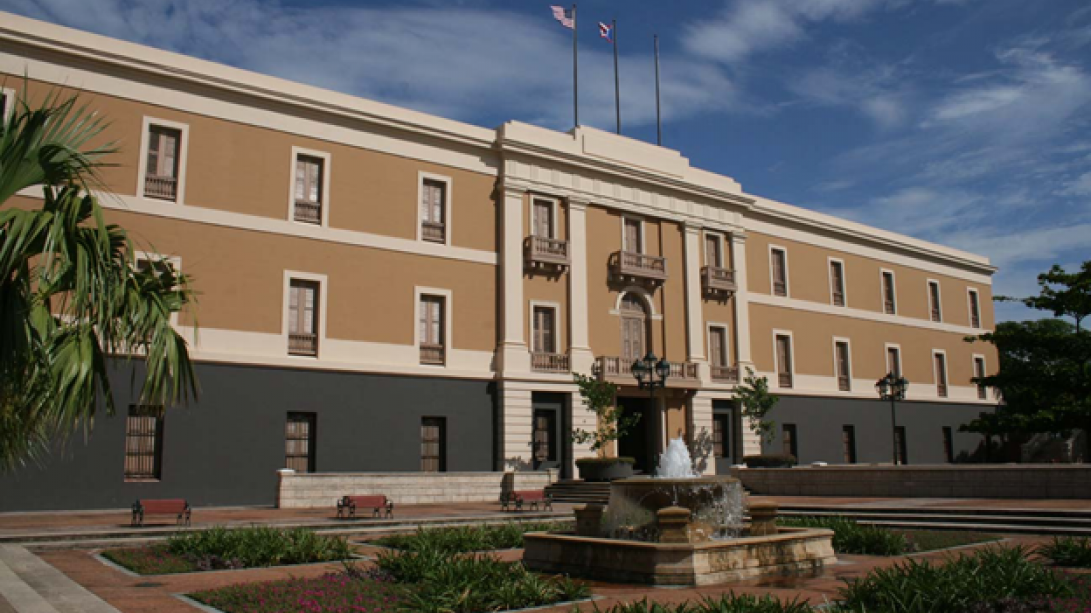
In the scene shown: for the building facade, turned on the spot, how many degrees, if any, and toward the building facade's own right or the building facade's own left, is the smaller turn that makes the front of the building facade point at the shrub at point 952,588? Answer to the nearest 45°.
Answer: approximately 45° to the building facade's own right

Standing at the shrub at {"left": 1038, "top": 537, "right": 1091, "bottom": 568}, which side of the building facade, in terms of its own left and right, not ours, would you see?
front

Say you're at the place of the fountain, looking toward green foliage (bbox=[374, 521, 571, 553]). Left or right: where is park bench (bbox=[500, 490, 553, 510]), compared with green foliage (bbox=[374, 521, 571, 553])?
right

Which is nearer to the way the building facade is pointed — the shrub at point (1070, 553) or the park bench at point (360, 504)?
the shrub

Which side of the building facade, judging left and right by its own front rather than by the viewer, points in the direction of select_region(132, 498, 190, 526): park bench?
right

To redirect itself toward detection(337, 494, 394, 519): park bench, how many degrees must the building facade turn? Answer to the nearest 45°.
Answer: approximately 45° to its right

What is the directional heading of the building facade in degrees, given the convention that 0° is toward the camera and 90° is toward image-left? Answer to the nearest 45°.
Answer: approximately 315°

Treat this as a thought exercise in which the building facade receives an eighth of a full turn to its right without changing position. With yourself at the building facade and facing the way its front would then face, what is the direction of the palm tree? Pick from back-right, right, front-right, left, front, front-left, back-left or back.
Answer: front

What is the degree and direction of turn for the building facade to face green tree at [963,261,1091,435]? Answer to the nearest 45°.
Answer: approximately 45° to its left

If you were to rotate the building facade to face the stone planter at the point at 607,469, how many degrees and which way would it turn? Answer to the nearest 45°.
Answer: approximately 45° to its left

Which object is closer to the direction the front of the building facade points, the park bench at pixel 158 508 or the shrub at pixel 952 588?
the shrub

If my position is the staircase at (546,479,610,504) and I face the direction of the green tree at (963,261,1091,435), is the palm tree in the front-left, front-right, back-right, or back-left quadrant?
back-right

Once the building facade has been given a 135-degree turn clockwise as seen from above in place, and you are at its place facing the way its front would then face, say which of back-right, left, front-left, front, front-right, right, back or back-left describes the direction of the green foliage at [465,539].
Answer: left

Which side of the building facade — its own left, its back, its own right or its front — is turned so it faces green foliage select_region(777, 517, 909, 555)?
front
